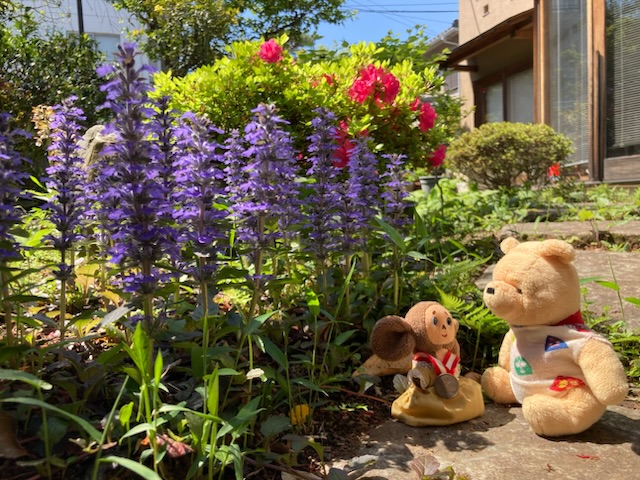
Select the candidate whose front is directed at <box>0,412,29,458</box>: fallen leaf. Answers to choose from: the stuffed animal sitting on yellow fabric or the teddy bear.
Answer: the teddy bear

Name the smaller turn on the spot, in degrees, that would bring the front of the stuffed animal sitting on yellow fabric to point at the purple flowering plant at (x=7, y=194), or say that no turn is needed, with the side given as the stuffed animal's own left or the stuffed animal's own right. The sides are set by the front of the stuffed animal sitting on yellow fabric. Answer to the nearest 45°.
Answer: approximately 90° to the stuffed animal's own right

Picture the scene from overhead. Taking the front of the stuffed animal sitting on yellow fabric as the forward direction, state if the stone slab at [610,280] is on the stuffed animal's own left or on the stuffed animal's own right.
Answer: on the stuffed animal's own left

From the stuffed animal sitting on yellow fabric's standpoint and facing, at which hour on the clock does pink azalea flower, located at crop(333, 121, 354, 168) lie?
The pink azalea flower is roughly at 7 o'clock from the stuffed animal sitting on yellow fabric.

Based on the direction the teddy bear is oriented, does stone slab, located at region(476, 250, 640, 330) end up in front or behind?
behind

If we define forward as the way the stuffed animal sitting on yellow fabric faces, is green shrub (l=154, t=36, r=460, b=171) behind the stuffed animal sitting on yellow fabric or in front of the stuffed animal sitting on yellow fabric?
behind

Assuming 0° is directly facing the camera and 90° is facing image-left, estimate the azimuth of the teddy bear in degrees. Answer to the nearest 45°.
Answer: approximately 45°
